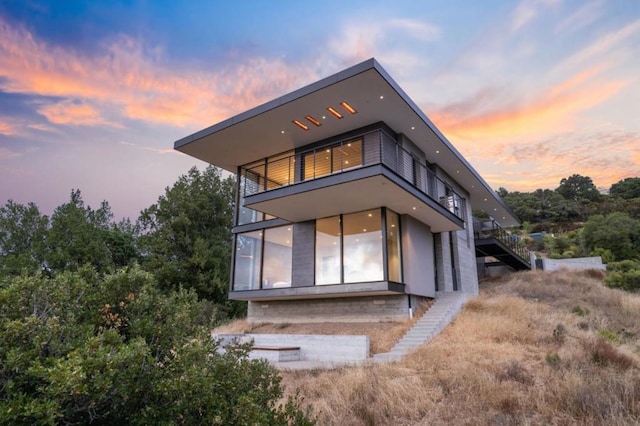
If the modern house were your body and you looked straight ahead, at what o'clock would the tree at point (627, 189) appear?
The tree is roughly at 6 o'clock from the modern house.

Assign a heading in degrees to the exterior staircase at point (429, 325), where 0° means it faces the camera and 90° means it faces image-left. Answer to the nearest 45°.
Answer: approximately 45°

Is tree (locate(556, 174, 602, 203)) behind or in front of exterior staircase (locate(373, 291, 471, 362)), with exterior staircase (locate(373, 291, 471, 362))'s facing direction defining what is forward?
behind

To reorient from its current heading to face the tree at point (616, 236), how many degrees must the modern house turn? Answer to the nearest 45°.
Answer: approximately 180°

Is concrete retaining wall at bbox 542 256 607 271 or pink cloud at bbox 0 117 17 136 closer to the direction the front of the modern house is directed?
the pink cloud

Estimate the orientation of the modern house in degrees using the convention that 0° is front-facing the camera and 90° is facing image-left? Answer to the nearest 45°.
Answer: approximately 45°

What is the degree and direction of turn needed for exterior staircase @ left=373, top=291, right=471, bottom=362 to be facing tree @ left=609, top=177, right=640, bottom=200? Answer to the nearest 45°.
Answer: approximately 180°

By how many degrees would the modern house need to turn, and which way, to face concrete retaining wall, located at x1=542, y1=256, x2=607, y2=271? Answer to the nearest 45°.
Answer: approximately 180°

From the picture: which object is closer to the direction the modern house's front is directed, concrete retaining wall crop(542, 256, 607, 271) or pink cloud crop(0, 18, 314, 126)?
the pink cloud

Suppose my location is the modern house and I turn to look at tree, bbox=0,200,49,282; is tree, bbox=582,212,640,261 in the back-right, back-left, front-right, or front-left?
back-right

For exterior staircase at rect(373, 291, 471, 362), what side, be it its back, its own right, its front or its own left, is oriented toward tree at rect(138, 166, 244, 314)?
right

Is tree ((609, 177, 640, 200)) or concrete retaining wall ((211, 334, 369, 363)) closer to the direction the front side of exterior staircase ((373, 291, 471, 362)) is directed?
the concrete retaining wall

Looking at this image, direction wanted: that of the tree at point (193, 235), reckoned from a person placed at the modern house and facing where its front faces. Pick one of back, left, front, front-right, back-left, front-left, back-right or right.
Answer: right
